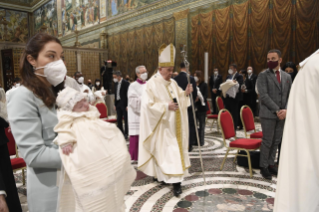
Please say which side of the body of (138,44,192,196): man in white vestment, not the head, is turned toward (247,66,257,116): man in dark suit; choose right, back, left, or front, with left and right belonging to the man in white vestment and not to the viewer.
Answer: left

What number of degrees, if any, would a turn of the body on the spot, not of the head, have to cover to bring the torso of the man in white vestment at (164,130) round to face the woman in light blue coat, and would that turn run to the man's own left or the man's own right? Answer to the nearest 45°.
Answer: approximately 45° to the man's own right

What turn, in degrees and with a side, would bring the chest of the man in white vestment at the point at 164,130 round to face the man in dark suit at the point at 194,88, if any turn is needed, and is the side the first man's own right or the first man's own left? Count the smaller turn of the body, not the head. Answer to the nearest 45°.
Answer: approximately 135° to the first man's own left

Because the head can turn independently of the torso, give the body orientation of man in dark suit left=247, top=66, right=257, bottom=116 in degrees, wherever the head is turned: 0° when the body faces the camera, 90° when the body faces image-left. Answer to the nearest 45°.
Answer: approximately 45°
